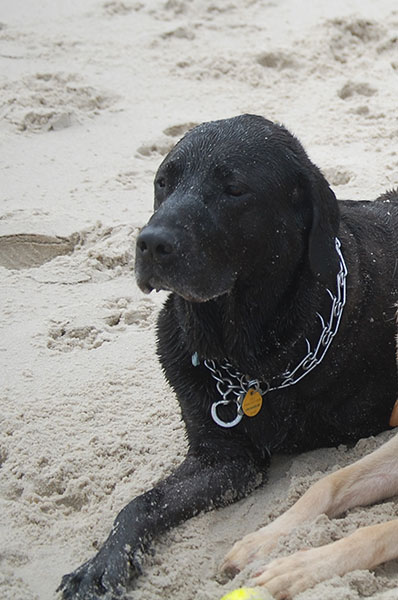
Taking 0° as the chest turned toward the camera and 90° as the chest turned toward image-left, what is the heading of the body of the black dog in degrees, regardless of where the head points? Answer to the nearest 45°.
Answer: approximately 45°
